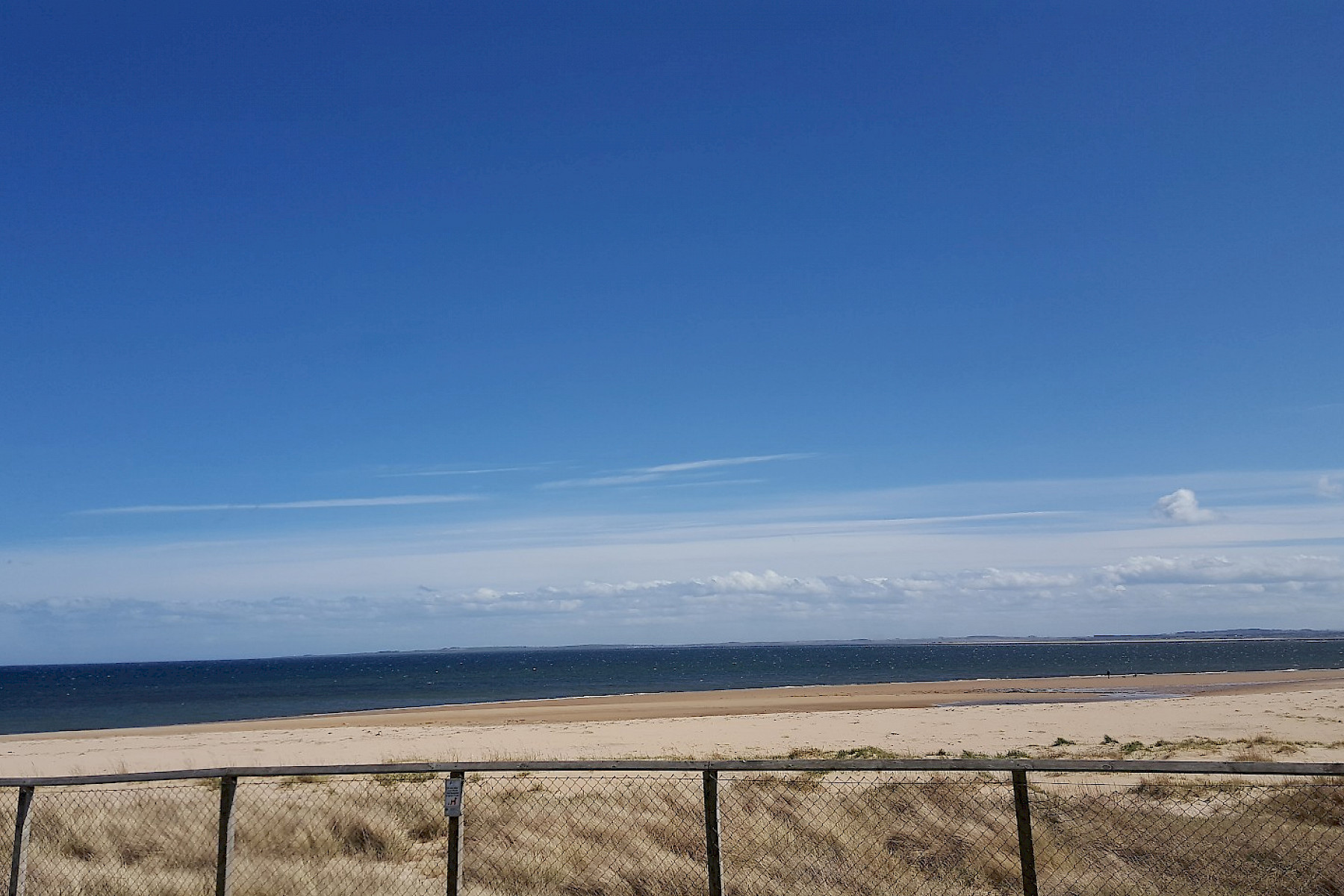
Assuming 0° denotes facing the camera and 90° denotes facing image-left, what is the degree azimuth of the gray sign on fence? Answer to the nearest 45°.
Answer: approximately 0°
